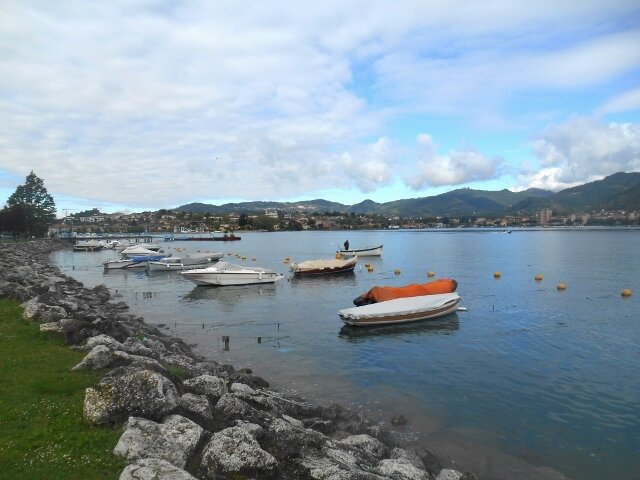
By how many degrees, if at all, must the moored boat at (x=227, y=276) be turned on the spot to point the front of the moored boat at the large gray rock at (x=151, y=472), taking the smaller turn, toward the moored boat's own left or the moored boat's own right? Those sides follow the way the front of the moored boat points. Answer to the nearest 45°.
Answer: approximately 90° to the moored boat's own left

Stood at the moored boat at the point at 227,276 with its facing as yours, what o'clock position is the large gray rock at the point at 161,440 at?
The large gray rock is roughly at 9 o'clock from the moored boat.

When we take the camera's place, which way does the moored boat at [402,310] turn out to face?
facing away from the viewer and to the right of the viewer

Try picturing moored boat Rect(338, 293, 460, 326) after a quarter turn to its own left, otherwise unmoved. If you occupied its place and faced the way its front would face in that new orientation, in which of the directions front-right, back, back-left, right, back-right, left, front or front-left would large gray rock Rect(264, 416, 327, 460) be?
back-left

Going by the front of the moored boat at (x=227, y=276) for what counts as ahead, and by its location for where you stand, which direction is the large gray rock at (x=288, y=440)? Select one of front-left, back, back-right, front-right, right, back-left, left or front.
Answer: left

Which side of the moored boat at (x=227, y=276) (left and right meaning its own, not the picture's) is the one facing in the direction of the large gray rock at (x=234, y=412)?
left

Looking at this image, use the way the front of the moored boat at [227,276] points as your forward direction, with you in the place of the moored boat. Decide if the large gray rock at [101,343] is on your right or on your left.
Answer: on your left

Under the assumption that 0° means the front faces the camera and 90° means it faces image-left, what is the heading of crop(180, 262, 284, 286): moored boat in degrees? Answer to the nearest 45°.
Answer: approximately 90°

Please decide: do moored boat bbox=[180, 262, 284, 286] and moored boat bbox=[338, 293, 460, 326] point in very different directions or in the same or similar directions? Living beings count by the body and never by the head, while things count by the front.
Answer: very different directions

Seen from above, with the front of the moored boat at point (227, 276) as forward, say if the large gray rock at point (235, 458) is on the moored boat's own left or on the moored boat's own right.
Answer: on the moored boat's own left

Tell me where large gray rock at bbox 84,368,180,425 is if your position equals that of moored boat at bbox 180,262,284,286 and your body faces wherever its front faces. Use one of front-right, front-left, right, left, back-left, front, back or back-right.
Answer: left
